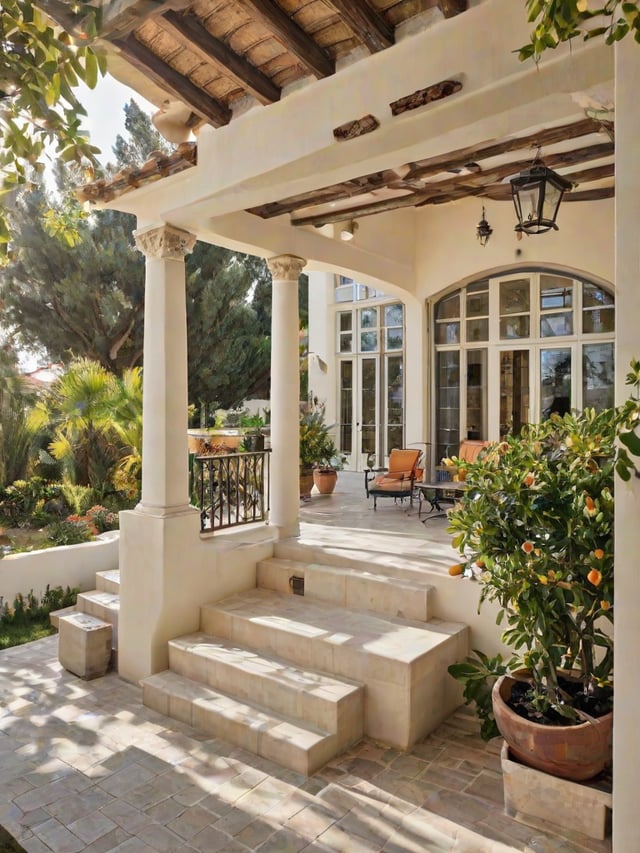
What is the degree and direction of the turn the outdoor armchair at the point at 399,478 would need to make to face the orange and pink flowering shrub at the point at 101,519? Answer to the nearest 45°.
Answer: approximately 45° to its right

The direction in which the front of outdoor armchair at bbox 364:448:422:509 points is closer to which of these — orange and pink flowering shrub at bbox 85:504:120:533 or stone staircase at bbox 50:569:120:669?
the stone staircase

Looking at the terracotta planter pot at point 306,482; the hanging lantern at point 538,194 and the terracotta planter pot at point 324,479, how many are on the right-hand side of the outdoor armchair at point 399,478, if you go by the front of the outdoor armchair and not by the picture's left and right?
2

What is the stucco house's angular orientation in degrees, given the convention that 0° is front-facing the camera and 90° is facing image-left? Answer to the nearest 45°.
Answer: approximately 45°

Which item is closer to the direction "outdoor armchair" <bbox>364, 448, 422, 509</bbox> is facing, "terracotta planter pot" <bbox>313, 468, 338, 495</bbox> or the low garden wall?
the low garden wall

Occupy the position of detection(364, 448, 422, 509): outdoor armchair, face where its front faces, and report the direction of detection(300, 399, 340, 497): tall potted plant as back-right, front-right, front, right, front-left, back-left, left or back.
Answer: right

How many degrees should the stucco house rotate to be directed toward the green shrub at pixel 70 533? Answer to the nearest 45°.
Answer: approximately 90° to its right

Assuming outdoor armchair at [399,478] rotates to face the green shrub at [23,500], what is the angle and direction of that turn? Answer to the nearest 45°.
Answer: approximately 45° to its right

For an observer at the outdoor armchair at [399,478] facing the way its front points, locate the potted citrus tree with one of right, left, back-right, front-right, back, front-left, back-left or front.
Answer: front-left

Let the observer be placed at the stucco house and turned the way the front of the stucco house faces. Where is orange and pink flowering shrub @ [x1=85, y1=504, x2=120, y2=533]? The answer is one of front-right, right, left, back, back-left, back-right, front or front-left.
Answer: right

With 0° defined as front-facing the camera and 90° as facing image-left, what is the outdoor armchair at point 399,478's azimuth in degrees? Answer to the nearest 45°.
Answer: approximately 45°
